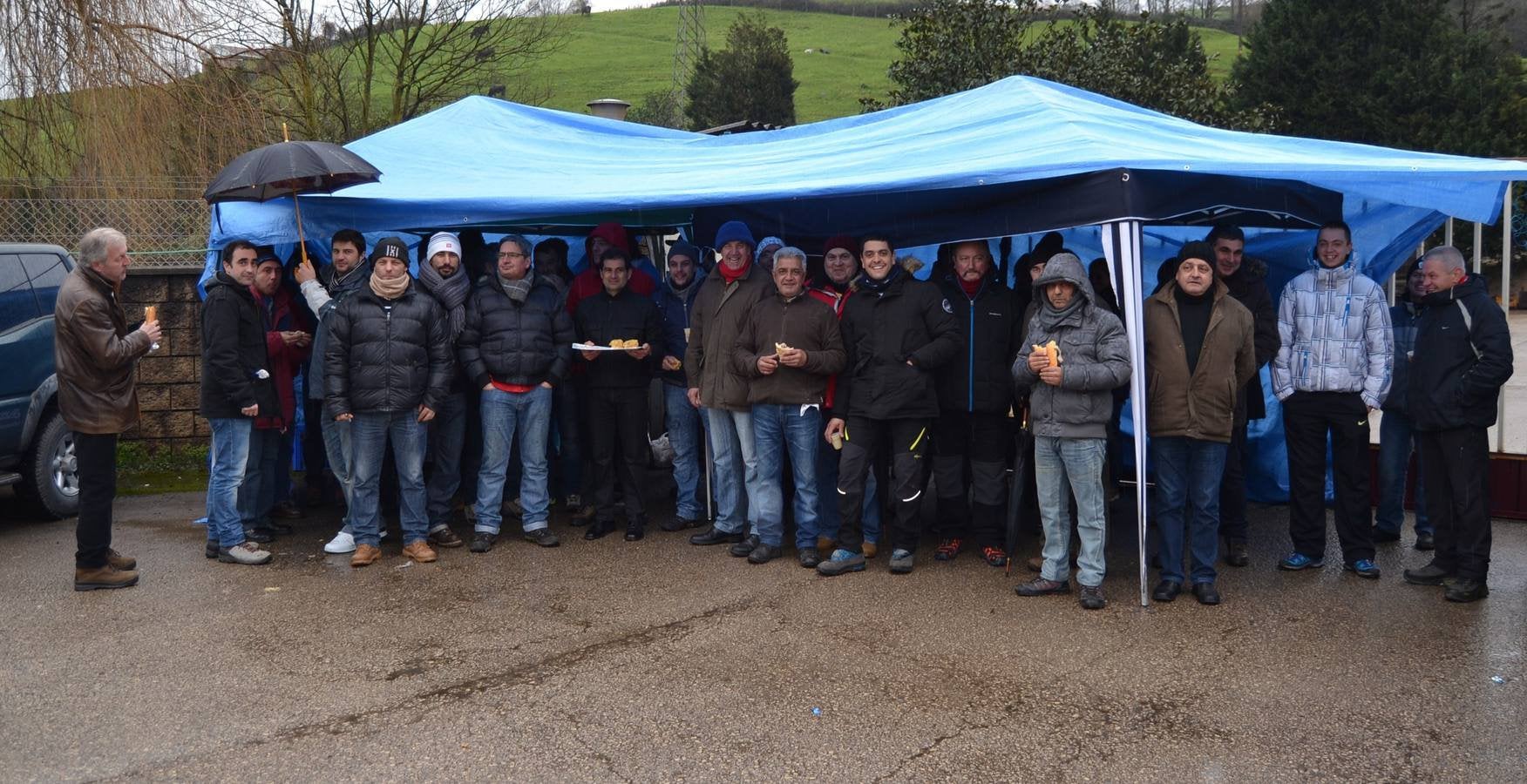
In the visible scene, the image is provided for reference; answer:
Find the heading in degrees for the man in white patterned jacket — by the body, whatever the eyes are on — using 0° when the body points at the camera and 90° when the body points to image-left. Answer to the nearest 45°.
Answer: approximately 0°

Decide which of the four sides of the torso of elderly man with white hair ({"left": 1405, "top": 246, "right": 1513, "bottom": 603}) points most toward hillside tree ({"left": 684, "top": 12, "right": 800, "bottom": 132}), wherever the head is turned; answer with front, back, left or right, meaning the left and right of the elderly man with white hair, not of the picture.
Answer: right

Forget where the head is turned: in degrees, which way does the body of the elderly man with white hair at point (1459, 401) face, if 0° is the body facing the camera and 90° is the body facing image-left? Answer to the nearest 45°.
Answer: approximately 45°

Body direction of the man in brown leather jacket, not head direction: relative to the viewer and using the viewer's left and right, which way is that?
facing to the right of the viewer

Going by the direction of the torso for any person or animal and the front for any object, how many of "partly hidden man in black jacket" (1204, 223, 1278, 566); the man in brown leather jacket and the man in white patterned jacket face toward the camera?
2
